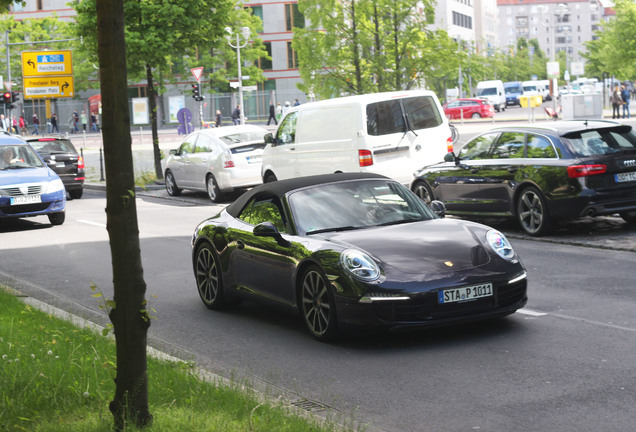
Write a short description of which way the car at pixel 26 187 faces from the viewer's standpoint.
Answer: facing the viewer and to the right of the viewer

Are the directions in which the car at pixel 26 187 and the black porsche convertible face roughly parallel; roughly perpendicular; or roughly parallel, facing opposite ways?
roughly parallel

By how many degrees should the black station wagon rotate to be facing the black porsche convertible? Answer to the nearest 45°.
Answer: approximately 135° to its left

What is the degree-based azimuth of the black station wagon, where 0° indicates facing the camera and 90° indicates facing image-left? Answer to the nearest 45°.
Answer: approximately 135°

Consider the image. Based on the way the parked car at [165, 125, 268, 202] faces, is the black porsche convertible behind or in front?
behind

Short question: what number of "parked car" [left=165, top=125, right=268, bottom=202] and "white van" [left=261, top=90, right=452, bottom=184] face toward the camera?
0

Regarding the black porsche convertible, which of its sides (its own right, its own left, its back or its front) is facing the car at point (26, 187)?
back

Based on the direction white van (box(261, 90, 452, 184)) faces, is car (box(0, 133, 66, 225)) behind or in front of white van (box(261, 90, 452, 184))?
in front

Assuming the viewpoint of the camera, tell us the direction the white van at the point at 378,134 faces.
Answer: facing away from the viewer and to the left of the viewer

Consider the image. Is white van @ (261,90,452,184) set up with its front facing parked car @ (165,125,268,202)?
yes

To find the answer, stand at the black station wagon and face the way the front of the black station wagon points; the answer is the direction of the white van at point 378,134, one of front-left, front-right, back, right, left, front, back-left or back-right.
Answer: front

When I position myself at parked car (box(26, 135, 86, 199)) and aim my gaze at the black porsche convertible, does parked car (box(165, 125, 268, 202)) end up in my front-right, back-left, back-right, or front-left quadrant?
front-left

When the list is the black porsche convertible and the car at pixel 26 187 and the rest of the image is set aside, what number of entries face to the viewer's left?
0

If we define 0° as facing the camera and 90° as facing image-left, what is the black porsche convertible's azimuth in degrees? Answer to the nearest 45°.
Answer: approximately 315°

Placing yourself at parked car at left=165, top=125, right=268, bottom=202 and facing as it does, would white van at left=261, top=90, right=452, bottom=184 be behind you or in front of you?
behind

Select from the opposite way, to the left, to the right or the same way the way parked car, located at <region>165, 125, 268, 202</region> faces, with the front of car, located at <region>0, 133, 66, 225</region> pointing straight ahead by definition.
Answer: the opposite way
